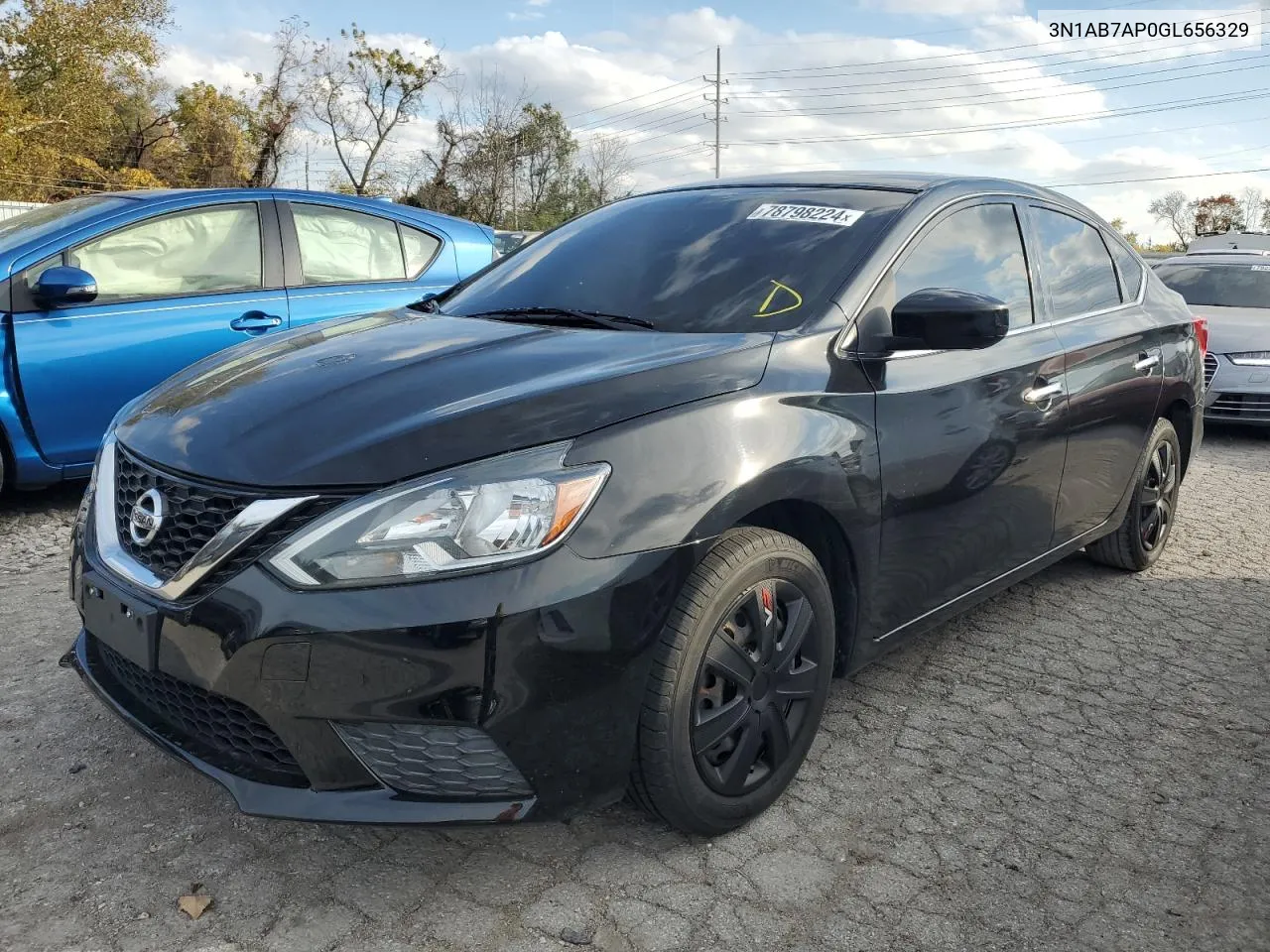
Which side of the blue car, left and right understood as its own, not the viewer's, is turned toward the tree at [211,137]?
right

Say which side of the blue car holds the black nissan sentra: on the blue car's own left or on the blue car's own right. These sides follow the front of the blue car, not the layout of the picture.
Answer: on the blue car's own left

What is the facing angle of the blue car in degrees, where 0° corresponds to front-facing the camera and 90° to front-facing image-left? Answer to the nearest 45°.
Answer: approximately 90°

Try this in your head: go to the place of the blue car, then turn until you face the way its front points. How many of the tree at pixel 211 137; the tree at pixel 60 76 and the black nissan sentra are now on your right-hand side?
2

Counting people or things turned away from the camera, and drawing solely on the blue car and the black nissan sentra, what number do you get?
0

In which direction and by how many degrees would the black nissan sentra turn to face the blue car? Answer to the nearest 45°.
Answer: approximately 90° to its right

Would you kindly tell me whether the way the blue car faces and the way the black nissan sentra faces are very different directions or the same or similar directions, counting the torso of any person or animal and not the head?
same or similar directions

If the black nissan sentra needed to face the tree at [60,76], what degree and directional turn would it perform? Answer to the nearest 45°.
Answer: approximately 90° to its right

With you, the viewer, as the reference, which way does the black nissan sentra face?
facing the viewer and to the left of the viewer
